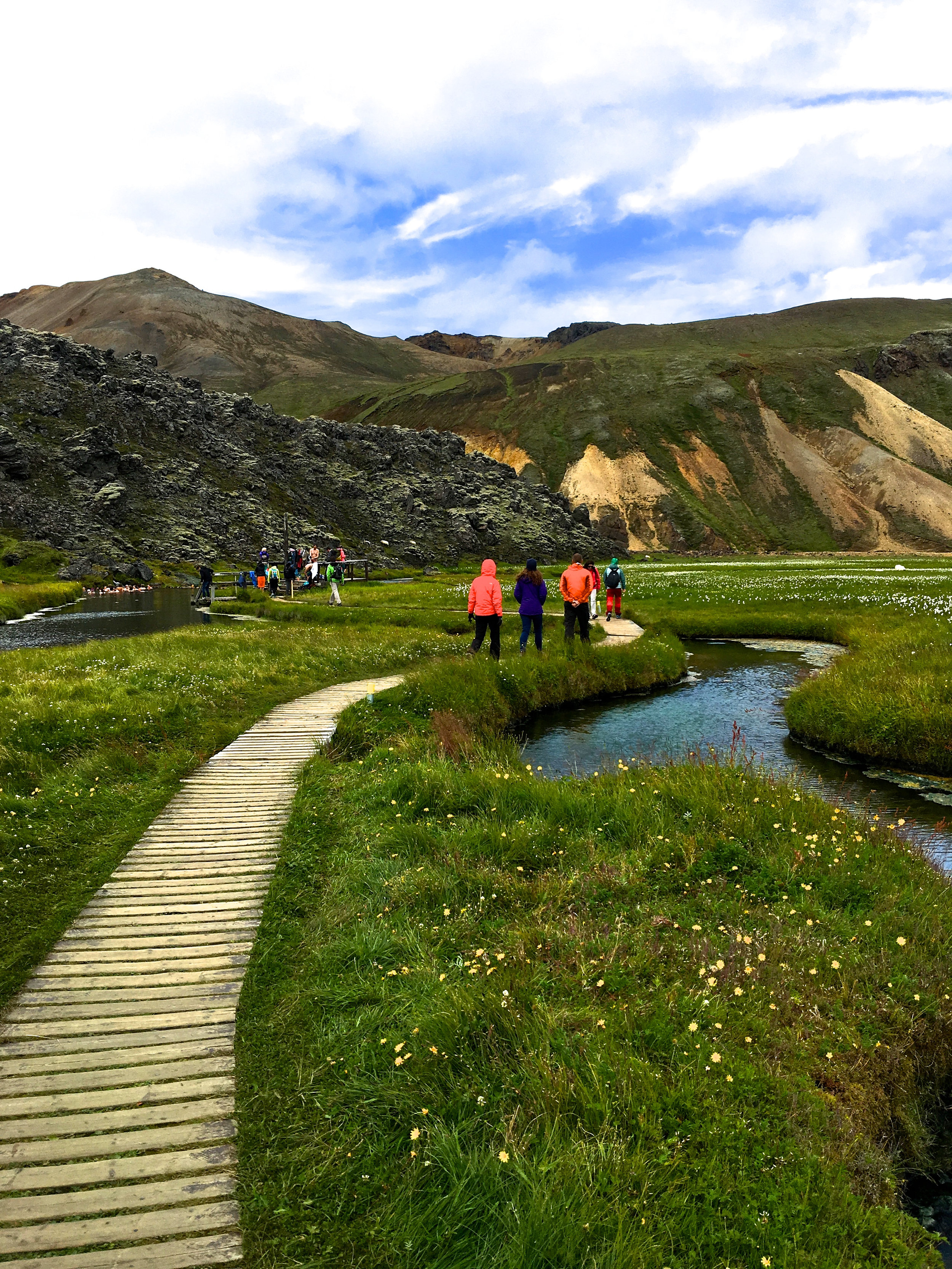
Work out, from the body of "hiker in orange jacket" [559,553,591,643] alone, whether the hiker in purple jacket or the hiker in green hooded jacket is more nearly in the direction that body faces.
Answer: the hiker in green hooded jacket

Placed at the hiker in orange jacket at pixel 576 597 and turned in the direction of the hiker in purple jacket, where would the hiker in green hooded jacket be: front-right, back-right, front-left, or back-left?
back-right

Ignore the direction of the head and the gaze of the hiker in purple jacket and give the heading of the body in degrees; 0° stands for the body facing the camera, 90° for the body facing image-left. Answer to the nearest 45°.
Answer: approximately 180°

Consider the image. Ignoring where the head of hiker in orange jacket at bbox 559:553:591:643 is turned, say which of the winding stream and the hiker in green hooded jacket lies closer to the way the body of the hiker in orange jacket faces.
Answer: the hiker in green hooded jacket

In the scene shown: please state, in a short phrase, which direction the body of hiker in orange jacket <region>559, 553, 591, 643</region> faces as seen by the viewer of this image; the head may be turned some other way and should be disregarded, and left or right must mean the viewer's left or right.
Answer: facing away from the viewer

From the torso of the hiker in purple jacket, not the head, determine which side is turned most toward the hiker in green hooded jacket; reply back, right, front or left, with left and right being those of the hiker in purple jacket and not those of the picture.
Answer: front

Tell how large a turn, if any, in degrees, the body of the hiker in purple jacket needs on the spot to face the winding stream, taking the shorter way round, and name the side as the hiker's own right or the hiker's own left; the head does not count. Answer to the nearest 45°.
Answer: approximately 135° to the hiker's own right

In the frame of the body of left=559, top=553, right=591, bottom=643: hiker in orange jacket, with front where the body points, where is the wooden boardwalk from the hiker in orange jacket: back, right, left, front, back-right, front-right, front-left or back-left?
back

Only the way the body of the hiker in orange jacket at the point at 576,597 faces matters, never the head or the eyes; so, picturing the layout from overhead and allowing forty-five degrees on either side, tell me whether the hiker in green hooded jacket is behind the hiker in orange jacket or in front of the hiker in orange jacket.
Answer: in front
